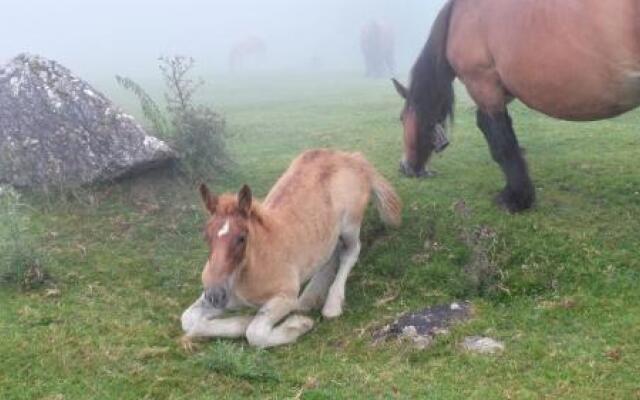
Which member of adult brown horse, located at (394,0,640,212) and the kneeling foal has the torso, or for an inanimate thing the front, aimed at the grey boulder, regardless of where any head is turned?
the adult brown horse

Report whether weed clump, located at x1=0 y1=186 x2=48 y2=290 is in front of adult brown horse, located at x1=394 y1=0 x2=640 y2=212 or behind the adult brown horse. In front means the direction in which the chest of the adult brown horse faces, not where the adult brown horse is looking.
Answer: in front

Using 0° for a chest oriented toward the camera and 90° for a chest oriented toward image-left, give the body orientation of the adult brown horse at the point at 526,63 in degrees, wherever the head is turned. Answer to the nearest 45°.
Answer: approximately 90°

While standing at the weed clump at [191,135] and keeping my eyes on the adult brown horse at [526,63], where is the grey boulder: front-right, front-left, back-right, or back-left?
back-right

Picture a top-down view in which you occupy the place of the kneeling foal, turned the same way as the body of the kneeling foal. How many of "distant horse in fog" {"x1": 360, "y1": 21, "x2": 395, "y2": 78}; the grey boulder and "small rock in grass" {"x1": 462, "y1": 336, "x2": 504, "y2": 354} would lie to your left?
1

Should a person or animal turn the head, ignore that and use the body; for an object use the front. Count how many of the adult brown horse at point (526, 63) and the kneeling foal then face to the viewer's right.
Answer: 0

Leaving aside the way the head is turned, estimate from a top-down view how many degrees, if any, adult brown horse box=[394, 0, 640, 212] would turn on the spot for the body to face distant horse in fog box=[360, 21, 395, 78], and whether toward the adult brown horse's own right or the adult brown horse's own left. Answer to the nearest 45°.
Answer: approximately 90° to the adult brown horse's own right

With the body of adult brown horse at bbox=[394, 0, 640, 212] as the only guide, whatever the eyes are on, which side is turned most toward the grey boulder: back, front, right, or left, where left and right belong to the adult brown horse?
front

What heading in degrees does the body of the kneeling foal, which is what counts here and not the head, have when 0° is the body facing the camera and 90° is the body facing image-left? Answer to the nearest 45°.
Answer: approximately 45°

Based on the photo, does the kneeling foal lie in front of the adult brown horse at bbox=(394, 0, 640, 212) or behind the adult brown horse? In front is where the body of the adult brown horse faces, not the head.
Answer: in front

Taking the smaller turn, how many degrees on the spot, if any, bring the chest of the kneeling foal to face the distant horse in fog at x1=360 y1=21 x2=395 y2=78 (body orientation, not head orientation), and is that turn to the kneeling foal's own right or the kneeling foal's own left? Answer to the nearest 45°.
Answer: approximately 135° to the kneeling foal's own right

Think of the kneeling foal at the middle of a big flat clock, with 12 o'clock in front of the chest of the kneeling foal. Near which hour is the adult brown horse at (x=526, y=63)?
The adult brown horse is roughly at 7 o'clock from the kneeling foal.

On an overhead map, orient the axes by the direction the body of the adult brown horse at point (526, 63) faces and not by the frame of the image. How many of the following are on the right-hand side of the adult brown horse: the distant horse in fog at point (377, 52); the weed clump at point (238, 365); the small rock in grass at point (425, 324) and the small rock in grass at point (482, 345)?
1
